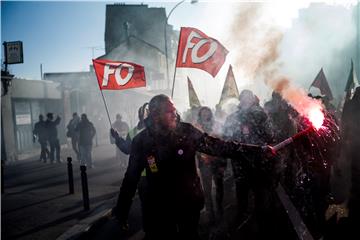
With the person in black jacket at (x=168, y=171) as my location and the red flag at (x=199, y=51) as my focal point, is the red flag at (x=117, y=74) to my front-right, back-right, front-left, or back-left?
front-left

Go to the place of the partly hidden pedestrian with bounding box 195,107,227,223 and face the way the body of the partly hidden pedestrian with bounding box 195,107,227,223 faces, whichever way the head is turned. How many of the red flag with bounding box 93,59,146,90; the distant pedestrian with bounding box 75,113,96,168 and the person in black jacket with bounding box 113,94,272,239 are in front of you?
1

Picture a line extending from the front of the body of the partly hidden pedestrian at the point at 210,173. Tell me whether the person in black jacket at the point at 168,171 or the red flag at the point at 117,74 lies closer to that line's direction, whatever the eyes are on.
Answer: the person in black jacket

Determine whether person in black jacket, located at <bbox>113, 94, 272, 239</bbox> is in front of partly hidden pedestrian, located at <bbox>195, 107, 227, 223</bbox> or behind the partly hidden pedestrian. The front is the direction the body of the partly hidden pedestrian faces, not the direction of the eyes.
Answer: in front

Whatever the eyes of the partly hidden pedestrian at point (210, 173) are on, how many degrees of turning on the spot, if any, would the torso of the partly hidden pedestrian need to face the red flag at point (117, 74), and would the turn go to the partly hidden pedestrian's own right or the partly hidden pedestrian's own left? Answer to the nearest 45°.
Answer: approximately 135° to the partly hidden pedestrian's own right

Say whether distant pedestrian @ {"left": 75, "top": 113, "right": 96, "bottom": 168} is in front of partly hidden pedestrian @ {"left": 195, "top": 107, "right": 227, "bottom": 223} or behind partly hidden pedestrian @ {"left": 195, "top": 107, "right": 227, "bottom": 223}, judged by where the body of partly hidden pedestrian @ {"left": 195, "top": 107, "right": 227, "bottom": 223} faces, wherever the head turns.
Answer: behind

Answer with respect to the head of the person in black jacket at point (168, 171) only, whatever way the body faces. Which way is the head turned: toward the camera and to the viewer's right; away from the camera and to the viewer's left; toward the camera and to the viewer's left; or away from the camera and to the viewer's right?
toward the camera and to the viewer's right

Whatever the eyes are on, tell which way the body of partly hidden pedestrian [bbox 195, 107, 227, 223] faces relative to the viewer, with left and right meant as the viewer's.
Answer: facing the viewer
